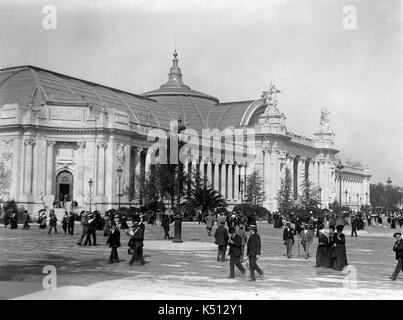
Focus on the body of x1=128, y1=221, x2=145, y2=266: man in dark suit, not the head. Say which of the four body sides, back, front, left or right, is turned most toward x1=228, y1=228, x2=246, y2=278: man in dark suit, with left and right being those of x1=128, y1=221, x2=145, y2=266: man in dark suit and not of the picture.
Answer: left

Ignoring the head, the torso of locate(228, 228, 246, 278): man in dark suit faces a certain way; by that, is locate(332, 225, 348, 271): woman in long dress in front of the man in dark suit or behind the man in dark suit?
behind

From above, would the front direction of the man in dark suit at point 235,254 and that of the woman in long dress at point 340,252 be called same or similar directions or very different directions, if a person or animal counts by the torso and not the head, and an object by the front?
same or similar directions

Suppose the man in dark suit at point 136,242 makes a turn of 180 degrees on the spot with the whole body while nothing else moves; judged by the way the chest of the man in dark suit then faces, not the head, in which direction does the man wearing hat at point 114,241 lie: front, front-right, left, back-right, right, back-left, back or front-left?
left

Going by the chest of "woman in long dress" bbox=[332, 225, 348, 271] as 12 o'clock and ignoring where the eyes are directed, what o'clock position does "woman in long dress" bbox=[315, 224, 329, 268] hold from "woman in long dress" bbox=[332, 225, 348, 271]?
"woman in long dress" bbox=[315, 224, 329, 268] is roughly at 2 o'clock from "woman in long dress" bbox=[332, 225, 348, 271].

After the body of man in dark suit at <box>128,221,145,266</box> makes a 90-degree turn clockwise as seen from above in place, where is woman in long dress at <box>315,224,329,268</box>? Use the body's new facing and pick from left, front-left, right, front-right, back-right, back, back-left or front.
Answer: back-right
